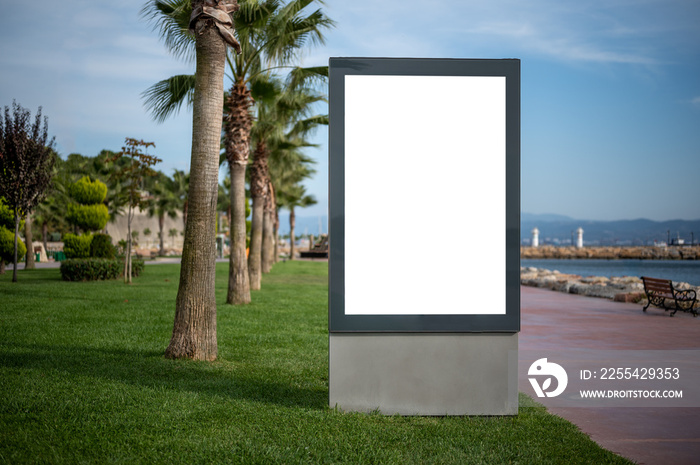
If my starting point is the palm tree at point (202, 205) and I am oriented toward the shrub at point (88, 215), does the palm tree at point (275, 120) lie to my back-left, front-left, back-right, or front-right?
front-right

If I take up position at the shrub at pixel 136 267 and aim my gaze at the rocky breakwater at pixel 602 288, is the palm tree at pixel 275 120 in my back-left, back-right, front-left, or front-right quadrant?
front-right

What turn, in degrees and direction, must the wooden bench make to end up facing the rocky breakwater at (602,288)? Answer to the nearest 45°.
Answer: approximately 45° to its left

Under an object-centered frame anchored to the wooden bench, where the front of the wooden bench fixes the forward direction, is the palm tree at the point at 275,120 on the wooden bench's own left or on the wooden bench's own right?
on the wooden bench's own left

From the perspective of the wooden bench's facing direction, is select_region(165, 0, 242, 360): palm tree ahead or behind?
behind

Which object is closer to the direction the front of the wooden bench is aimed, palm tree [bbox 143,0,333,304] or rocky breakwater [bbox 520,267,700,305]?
the rocky breakwater
